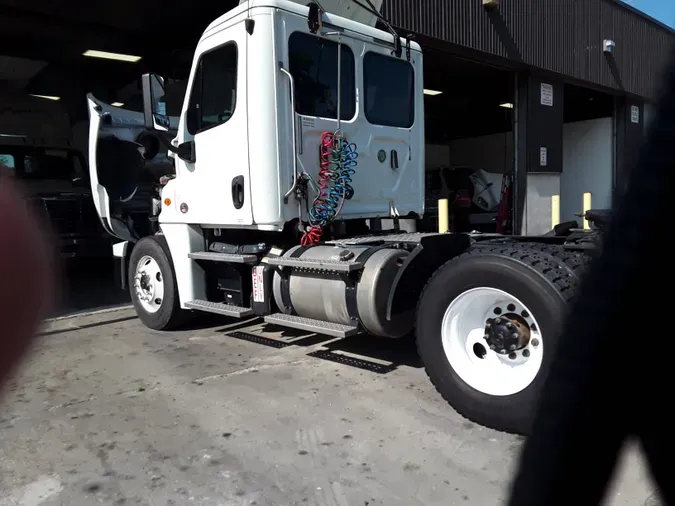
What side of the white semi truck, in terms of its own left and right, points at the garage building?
right

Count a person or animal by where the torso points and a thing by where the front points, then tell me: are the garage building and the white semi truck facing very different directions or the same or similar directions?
very different directions

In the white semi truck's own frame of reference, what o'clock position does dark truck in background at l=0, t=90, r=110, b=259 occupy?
The dark truck in background is roughly at 12 o'clock from the white semi truck.

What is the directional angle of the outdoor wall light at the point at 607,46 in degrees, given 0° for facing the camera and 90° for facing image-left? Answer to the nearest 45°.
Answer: approximately 315°

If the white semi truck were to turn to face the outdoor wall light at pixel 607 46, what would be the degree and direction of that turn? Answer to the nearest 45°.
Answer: approximately 90° to its right

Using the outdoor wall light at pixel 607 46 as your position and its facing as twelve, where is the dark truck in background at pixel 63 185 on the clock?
The dark truck in background is roughly at 3 o'clock from the outdoor wall light.

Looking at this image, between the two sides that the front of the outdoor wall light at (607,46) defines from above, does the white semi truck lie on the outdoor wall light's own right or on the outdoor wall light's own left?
on the outdoor wall light's own right

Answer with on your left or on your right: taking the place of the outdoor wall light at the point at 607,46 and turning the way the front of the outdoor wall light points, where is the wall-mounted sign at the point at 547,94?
on your right
